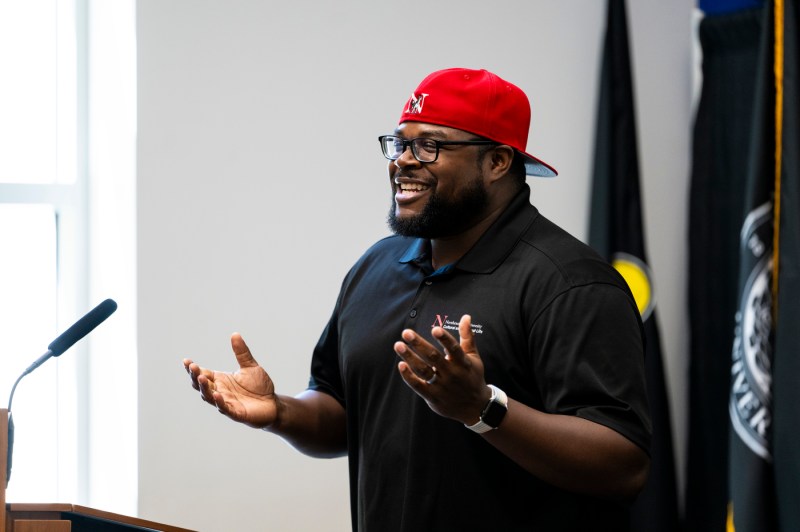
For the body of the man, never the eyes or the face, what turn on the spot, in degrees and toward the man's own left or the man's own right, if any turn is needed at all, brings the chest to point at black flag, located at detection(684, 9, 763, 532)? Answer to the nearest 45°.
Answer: approximately 180°

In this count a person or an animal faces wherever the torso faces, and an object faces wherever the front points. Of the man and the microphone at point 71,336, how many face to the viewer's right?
1

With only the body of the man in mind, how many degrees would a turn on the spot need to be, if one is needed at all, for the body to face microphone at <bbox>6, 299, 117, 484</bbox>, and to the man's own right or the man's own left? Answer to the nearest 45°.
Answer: approximately 45° to the man's own right

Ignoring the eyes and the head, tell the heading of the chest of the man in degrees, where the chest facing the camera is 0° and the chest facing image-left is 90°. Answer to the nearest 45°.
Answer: approximately 45°

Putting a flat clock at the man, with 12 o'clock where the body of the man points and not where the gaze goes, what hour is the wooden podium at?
The wooden podium is roughly at 1 o'clock from the man.

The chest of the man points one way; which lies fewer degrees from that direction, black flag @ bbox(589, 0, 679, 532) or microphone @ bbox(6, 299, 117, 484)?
the microphone

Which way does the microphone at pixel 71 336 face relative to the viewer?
to the viewer's right

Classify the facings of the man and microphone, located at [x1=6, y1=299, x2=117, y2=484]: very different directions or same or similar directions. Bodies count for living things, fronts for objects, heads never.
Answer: very different directions

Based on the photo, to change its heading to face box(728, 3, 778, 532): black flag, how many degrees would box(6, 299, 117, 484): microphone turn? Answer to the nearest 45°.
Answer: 0° — it already faces it

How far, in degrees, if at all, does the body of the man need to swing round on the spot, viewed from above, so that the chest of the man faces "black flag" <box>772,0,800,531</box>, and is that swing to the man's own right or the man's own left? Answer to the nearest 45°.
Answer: approximately 180°
